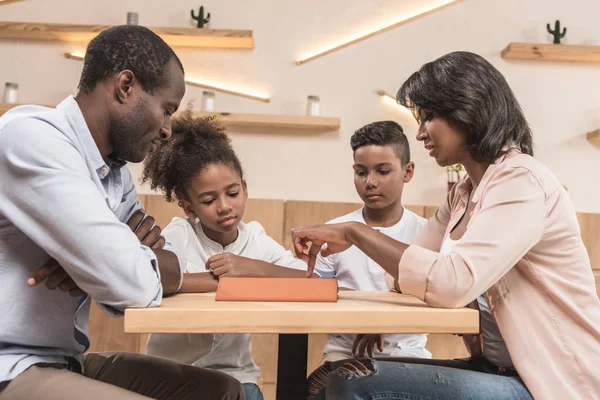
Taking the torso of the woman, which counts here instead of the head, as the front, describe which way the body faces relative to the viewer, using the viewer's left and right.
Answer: facing to the left of the viewer

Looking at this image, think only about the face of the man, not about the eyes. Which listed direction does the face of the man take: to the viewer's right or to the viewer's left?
to the viewer's right

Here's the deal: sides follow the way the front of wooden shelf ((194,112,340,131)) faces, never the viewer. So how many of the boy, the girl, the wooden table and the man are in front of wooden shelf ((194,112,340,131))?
4

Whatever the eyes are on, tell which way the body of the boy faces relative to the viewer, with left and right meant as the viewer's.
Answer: facing the viewer

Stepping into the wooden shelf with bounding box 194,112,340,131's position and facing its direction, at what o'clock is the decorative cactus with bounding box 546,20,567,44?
The decorative cactus is roughly at 9 o'clock from the wooden shelf.

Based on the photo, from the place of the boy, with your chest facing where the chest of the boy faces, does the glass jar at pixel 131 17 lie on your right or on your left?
on your right

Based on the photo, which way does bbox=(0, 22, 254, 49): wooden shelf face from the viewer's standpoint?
toward the camera

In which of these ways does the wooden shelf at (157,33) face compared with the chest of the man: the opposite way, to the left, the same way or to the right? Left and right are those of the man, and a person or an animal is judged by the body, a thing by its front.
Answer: to the right

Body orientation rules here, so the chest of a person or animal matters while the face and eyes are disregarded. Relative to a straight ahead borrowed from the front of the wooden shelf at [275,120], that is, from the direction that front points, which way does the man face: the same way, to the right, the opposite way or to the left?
to the left

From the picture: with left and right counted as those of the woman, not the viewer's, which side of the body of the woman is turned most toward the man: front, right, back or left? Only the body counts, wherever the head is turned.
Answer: front

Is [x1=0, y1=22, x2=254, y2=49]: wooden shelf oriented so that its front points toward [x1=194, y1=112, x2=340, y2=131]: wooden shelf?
no

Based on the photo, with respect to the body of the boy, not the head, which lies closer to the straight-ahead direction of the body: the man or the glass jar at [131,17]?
the man

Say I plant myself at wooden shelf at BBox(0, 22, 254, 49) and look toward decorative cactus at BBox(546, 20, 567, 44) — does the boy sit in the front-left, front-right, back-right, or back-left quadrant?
front-right

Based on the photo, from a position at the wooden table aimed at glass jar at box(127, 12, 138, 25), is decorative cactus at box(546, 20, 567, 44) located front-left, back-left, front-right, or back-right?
front-right

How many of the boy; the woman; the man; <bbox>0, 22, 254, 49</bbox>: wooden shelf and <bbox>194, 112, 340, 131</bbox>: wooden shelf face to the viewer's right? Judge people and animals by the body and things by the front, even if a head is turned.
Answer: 1

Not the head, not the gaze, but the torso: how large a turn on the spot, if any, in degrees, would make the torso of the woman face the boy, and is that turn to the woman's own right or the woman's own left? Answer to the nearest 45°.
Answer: approximately 90° to the woman's own right

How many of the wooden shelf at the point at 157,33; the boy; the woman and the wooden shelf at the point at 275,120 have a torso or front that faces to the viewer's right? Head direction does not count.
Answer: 0

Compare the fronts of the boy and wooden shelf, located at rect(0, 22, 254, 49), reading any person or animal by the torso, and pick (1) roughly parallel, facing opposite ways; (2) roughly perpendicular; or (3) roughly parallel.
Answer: roughly parallel

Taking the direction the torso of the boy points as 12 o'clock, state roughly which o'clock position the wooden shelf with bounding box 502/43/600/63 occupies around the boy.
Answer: The wooden shelf is roughly at 7 o'clock from the boy.

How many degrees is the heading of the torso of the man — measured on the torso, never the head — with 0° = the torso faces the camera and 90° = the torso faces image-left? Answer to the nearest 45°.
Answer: approximately 270°
